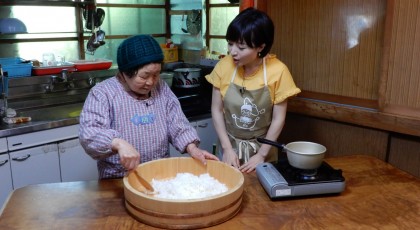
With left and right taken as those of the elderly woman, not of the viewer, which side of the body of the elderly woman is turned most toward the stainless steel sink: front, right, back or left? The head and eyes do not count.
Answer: back
